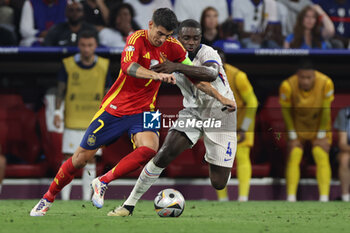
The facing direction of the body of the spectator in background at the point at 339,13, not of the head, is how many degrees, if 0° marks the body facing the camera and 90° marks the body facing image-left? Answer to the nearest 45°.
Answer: approximately 0°

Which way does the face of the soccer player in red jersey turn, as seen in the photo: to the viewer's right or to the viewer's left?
to the viewer's right

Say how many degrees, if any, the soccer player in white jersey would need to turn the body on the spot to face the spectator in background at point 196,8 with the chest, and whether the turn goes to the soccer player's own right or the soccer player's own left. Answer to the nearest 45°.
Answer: approximately 135° to the soccer player's own right

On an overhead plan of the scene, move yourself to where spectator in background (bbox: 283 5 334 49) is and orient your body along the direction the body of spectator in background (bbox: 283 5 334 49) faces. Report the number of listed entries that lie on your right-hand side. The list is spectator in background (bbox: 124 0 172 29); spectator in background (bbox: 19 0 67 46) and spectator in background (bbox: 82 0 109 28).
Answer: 3

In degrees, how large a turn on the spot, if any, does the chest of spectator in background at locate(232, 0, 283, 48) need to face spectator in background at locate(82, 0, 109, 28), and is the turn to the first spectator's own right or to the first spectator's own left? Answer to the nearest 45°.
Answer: approximately 90° to the first spectator's own right

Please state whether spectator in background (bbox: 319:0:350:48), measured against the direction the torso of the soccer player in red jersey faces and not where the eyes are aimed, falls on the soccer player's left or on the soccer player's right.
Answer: on the soccer player's left
